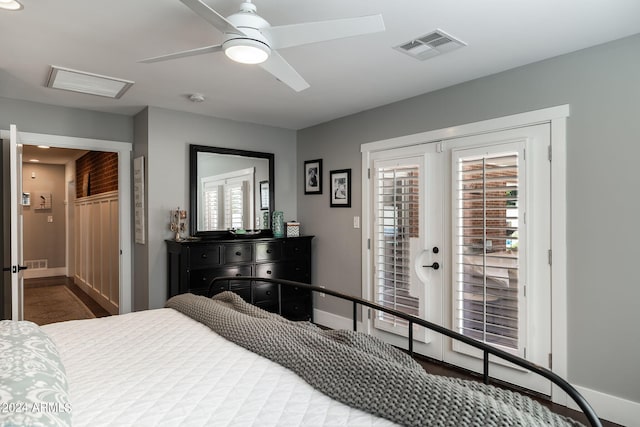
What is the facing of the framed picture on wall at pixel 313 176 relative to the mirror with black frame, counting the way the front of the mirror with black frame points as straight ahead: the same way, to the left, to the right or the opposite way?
to the right

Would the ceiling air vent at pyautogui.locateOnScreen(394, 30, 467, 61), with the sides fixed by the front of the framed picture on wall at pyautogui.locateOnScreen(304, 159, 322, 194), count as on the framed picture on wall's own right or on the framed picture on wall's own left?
on the framed picture on wall's own left

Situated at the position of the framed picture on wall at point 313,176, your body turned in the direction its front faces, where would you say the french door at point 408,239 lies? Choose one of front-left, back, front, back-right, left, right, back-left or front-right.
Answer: left

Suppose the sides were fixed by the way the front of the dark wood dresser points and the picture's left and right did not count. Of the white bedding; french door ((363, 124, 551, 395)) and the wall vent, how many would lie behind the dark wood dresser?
1

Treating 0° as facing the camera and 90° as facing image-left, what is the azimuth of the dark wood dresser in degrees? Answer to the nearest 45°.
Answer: approximately 315°

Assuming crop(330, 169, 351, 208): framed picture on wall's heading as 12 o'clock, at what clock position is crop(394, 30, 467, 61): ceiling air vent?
The ceiling air vent is roughly at 10 o'clock from the framed picture on wall.

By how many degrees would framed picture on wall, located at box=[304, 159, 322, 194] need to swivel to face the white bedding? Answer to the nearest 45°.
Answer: approximately 45° to its left

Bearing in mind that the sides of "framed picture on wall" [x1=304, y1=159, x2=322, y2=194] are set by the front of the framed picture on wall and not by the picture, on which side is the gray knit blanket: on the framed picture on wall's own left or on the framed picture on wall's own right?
on the framed picture on wall's own left

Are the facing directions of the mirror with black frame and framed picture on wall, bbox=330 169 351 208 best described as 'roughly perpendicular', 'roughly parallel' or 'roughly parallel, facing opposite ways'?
roughly perpendicular

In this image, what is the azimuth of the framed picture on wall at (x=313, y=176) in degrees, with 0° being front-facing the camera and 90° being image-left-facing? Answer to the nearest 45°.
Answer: approximately 45°

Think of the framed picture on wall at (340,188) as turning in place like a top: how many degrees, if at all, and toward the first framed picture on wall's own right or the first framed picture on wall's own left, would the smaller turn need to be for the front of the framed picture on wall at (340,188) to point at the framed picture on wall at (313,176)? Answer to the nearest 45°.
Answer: approximately 90° to the first framed picture on wall's own right

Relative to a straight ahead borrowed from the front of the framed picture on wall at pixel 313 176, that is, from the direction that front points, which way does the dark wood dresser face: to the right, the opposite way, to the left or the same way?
to the left

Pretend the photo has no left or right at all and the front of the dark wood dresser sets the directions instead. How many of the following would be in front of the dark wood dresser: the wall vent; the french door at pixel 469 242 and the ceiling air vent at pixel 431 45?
2
